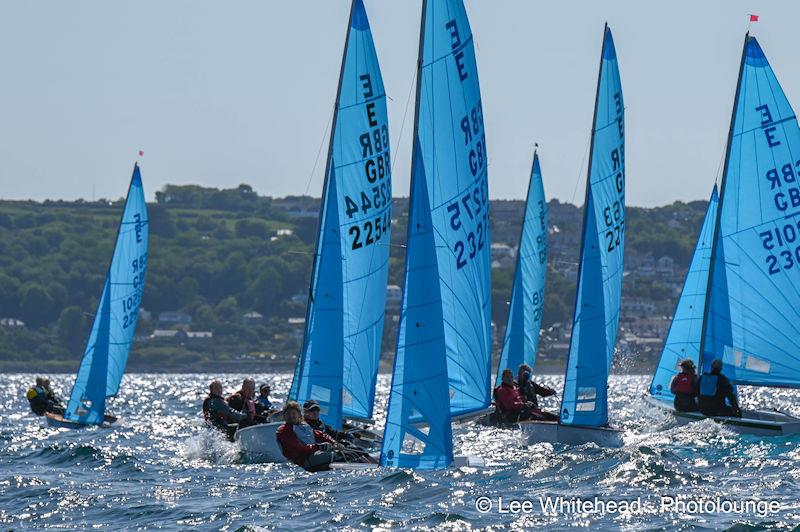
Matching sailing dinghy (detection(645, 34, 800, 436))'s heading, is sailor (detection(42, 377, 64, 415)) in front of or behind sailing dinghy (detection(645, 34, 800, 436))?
in front

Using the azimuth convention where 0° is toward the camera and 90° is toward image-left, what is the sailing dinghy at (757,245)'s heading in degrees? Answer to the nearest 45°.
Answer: approximately 90°

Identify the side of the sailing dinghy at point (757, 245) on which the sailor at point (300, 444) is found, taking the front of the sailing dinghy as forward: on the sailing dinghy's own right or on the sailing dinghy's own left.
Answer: on the sailing dinghy's own left

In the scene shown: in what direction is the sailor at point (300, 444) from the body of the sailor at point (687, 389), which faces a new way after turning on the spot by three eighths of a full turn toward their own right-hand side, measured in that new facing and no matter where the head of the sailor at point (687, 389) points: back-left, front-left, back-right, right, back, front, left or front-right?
right

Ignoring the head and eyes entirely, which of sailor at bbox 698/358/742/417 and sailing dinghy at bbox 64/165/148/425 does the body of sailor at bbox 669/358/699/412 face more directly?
the sailing dinghy

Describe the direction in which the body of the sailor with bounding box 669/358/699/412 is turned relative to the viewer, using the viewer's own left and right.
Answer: facing away from the viewer

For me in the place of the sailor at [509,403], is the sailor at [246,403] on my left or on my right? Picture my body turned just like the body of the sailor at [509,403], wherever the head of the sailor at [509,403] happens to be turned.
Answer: on my right
